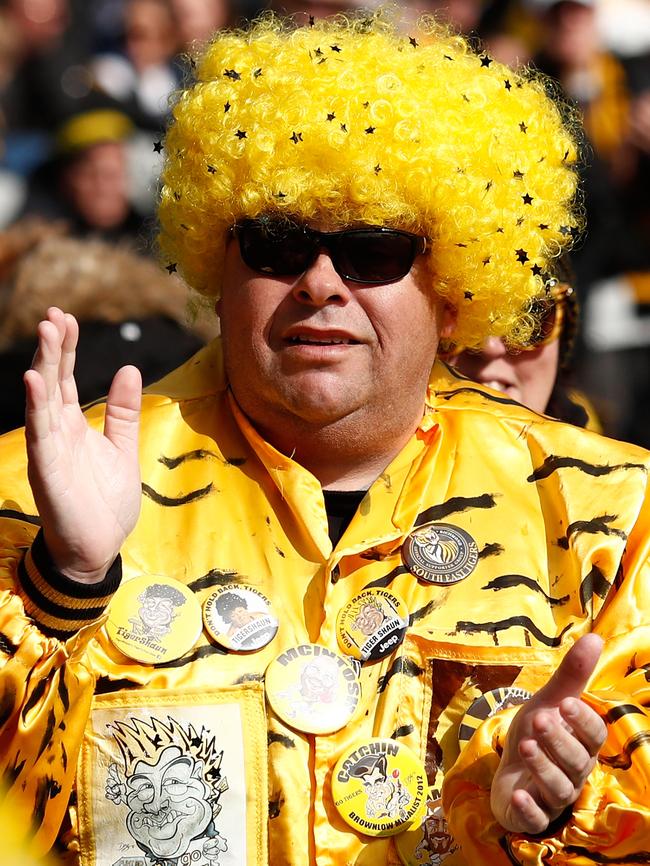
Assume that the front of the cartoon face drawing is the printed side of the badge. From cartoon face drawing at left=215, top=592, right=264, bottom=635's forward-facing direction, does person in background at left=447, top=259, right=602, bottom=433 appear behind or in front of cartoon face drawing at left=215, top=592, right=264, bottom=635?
behind

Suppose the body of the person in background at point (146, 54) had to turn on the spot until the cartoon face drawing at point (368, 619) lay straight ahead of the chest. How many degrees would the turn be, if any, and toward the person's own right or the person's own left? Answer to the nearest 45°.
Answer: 0° — they already face it

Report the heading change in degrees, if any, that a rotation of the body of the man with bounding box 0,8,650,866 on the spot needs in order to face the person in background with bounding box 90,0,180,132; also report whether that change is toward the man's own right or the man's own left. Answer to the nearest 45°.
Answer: approximately 180°

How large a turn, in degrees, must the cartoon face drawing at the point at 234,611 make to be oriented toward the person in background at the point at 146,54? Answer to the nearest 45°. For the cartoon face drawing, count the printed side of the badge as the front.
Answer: approximately 180°
